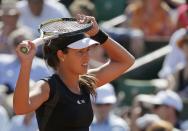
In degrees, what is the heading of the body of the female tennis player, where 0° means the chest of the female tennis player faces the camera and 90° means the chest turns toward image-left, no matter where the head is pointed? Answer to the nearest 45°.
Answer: approximately 315°
